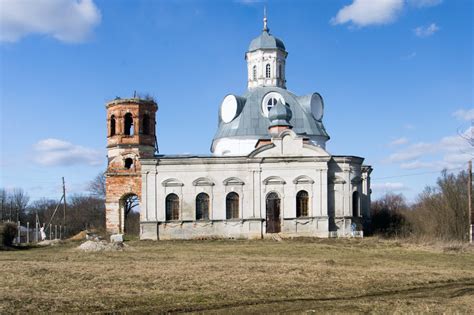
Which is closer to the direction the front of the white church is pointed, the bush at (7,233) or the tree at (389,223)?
the bush

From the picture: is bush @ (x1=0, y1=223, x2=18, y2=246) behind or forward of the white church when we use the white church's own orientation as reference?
forward

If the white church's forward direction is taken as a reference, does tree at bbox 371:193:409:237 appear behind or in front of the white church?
behind
